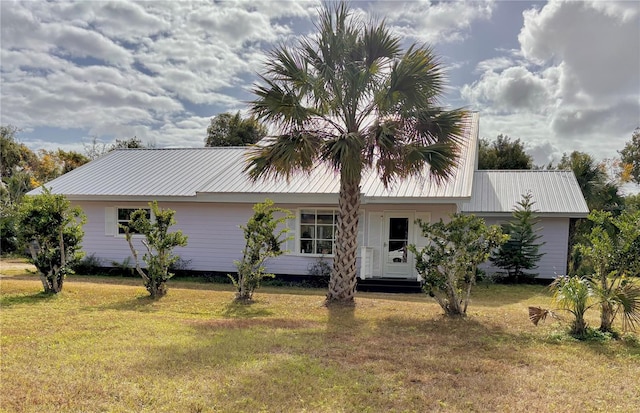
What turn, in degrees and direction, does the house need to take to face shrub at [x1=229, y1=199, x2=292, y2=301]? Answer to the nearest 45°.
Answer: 0° — it already faces it

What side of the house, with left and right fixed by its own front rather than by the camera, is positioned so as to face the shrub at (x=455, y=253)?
front

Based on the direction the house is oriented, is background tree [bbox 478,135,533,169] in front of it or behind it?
behind

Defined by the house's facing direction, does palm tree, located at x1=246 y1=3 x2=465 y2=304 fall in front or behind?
in front

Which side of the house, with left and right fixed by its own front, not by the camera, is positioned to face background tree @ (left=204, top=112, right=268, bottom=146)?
back

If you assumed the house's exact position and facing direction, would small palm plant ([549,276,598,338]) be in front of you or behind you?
in front

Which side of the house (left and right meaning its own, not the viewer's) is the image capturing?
front

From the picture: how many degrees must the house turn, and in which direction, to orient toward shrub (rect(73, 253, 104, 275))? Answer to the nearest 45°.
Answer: approximately 90° to its right
